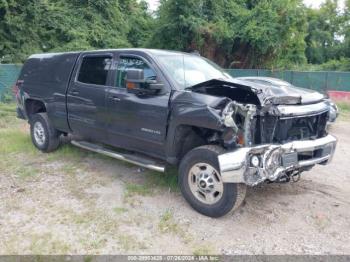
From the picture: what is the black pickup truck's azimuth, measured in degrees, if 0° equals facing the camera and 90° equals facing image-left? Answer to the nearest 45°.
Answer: approximately 315°

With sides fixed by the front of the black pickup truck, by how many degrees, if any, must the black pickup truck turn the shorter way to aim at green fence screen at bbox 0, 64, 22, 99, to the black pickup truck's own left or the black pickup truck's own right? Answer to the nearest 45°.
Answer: approximately 180°

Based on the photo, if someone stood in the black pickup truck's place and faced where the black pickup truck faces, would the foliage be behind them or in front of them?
behind

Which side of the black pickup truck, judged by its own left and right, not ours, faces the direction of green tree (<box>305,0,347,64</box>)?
left

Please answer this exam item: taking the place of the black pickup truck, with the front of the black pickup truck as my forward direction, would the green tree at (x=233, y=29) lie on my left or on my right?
on my left

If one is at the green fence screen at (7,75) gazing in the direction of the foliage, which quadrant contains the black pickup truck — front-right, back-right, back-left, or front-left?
back-right
